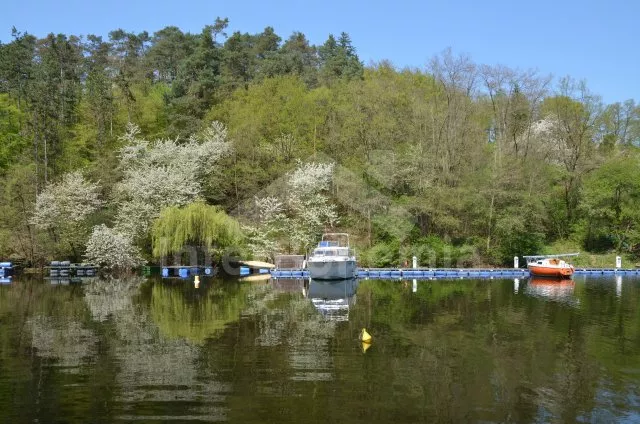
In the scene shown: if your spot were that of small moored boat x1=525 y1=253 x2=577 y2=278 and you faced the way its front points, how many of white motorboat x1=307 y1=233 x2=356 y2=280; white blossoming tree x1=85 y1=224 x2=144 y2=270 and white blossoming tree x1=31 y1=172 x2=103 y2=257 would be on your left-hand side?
0

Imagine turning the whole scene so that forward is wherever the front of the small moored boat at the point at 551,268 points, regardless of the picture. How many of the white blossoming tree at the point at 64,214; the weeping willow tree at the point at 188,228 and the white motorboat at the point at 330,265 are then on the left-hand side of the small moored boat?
0
